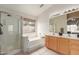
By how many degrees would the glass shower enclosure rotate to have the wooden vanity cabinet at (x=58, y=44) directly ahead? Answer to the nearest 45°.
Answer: approximately 45° to its left

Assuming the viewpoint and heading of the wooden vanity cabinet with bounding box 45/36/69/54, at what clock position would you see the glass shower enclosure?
The glass shower enclosure is roughly at 1 o'clock from the wooden vanity cabinet.

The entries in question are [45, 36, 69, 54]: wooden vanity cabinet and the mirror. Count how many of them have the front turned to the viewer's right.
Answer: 0

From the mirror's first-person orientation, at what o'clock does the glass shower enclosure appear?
The glass shower enclosure is roughly at 1 o'clock from the mirror.

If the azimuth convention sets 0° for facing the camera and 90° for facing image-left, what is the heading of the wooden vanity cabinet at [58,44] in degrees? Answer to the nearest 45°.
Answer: approximately 45°

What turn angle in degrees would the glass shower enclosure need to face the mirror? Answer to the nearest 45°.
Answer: approximately 45° to its left

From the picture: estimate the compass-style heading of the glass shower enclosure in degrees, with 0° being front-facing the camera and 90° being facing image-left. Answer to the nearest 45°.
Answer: approximately 315°

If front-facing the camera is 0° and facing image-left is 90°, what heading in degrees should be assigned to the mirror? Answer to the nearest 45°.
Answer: approximately 45°
